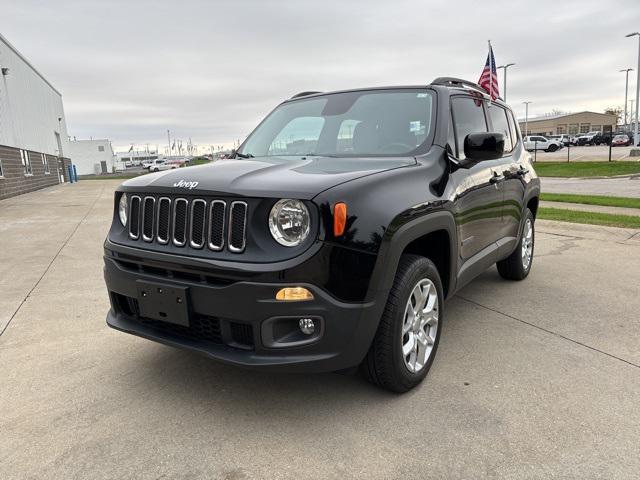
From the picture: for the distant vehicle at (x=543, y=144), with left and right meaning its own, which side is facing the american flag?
right

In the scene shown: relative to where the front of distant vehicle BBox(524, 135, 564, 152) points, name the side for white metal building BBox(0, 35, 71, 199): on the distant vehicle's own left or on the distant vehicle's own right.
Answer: on the distant vehicle's own right

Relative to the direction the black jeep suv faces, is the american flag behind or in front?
behind

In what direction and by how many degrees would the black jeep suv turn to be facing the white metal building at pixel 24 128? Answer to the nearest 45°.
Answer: approximately 90° to its right

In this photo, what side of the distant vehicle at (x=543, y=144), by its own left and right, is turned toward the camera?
right

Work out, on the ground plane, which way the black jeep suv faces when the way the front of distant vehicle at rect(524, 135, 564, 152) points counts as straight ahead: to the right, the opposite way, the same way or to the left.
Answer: to the right

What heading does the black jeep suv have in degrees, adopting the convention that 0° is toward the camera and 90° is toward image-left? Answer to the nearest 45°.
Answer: approximately 45°

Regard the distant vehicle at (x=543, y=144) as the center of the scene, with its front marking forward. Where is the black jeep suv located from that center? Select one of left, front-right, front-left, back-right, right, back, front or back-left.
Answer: right
